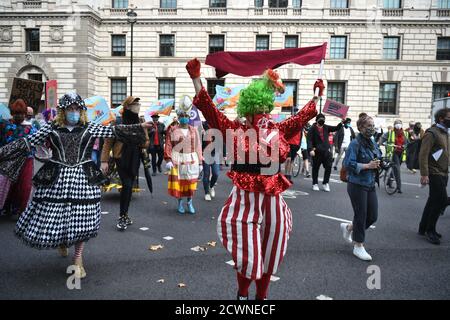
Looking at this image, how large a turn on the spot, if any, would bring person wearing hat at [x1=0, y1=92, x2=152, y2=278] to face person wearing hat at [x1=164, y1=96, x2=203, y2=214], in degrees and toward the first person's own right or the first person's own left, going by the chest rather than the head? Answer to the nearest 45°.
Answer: approximately 135° to the first person's own left

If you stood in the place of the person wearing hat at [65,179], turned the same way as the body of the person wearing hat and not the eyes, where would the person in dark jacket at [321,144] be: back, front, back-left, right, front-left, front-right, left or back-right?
back-left
